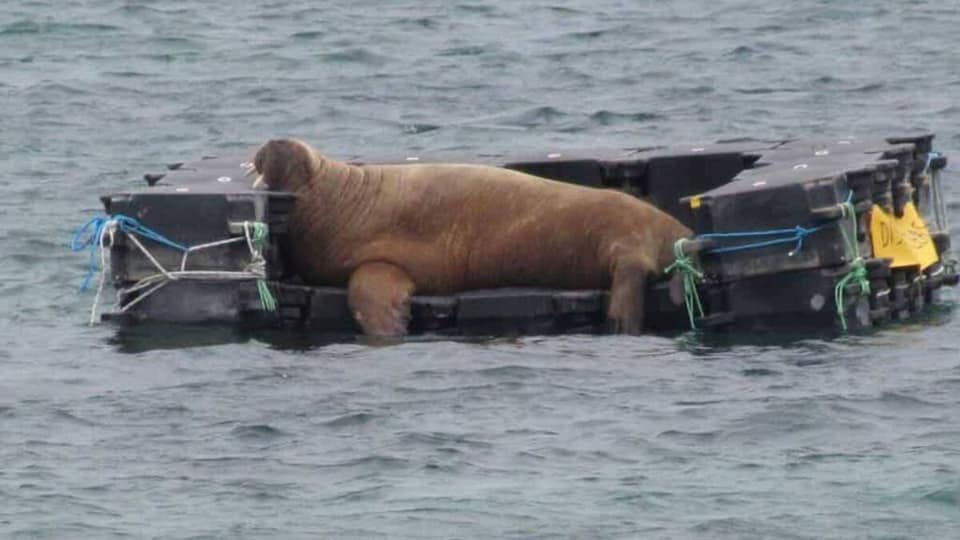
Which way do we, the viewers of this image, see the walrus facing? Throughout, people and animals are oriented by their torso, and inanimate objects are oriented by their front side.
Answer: facing to the left of the viewer
